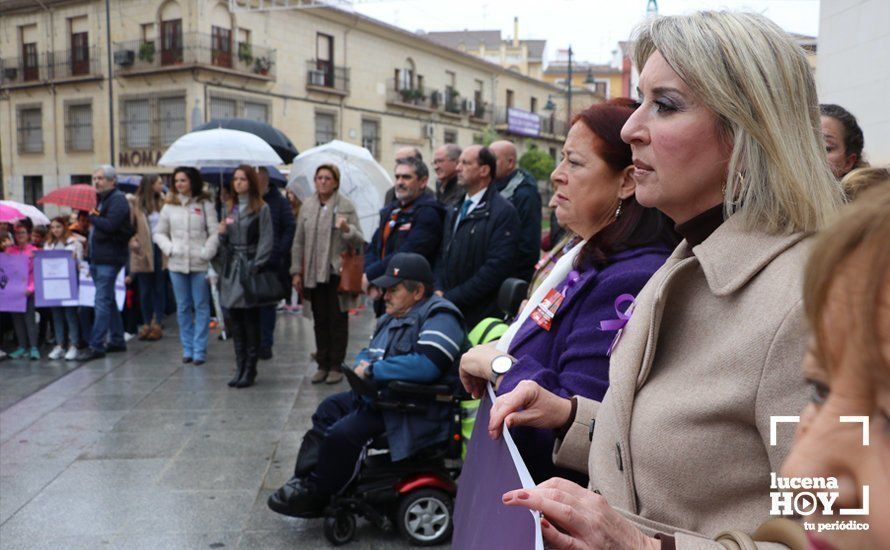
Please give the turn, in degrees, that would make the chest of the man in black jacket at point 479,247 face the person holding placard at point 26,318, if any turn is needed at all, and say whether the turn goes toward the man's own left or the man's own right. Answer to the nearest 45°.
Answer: approximately 90° to the man's own right

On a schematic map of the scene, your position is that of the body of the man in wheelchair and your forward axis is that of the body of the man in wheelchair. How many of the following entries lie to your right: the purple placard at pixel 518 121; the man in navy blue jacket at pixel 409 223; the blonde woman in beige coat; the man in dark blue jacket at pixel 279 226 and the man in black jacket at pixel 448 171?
4

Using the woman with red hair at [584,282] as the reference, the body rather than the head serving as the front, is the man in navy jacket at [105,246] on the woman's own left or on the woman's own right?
on the woman's own right

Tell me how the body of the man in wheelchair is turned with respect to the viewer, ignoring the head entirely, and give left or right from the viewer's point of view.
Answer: facing to the left of the viewer

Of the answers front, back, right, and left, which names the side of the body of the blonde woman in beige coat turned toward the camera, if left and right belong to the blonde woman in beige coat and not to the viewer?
left

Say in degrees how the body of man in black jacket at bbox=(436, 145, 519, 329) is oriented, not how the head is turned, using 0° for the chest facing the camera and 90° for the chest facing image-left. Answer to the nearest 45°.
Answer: approximately 45°

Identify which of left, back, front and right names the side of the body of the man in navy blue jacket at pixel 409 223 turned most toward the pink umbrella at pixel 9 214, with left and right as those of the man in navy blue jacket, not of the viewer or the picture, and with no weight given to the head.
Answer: right
